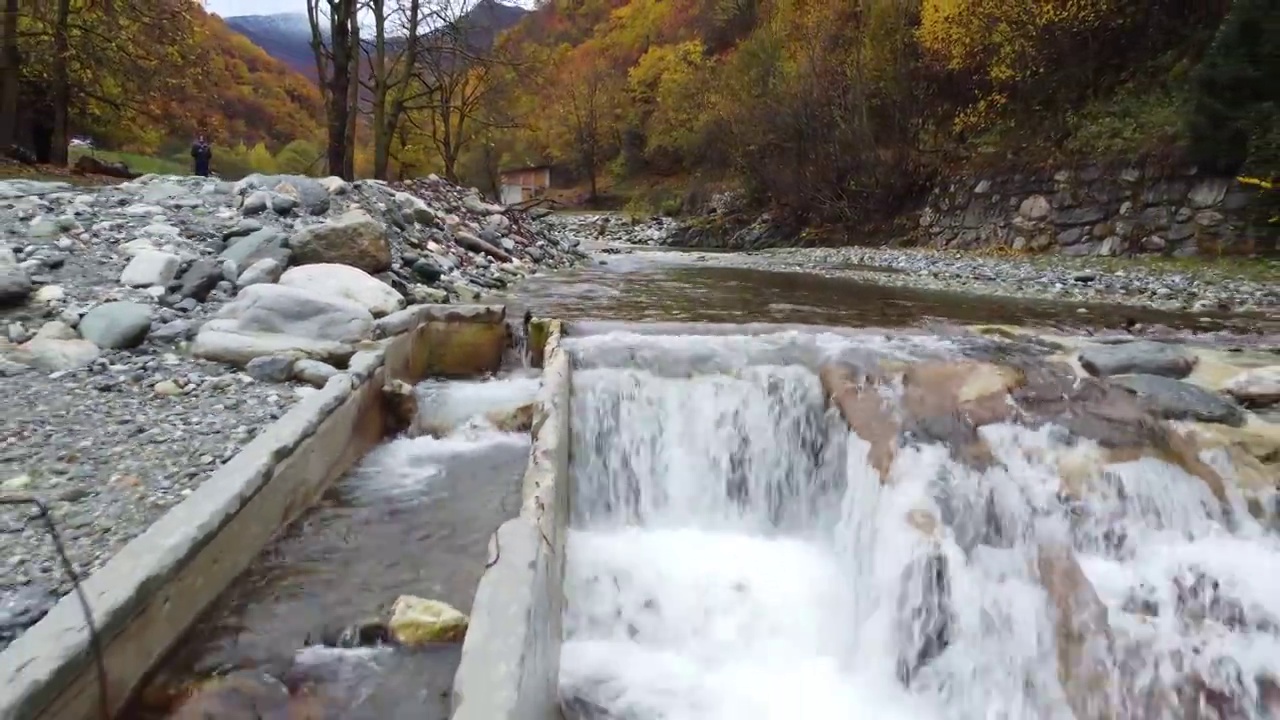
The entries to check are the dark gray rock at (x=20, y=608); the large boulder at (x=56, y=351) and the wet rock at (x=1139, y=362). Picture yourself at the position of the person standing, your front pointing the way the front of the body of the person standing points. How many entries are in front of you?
3

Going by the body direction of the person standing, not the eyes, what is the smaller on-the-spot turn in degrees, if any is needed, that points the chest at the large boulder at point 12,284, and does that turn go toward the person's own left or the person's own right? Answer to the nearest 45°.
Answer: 0° — they already face it

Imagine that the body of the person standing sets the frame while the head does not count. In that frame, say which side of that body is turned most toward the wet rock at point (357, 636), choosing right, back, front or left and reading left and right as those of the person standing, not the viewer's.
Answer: front

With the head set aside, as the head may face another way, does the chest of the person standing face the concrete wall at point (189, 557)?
yes

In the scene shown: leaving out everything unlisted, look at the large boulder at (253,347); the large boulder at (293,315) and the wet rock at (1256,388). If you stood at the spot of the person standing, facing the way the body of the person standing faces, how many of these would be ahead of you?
3

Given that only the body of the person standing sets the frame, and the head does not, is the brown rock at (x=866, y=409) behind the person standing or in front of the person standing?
in front

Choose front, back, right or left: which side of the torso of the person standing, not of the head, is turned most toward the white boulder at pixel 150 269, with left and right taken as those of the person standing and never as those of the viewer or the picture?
front

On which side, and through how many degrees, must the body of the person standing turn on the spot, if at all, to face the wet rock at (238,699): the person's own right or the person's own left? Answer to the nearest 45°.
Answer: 0° — they already face it

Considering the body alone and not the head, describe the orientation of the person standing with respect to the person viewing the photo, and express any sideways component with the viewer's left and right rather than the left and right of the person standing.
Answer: facing the viewer

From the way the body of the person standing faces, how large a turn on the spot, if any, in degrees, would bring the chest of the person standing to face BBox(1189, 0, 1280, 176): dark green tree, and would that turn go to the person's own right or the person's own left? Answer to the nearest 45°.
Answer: approximately 45° to the person's own left

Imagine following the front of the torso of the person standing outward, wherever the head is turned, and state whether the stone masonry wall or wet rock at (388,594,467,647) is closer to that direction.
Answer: the wet rock

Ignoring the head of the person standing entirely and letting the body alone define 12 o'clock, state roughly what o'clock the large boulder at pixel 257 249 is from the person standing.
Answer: The large boulder is roughly at 12 o'clock from the person standing.

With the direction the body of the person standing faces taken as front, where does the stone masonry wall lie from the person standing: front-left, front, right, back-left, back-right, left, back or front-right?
front-left

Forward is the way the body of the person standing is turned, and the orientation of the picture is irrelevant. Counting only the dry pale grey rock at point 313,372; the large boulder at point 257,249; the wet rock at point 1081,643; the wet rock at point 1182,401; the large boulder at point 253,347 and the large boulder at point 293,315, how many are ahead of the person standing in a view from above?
6

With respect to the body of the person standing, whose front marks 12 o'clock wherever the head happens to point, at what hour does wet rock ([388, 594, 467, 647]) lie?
The wet rock is roughly at 12 o'clock from the person standing.

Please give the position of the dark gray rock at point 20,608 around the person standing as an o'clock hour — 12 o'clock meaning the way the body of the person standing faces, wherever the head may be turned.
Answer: The dark gray rock is roughly at 12 o'clock from the person standing.

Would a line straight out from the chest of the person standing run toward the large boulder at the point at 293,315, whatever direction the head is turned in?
yes
